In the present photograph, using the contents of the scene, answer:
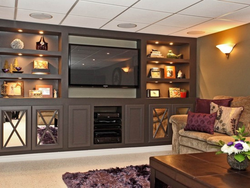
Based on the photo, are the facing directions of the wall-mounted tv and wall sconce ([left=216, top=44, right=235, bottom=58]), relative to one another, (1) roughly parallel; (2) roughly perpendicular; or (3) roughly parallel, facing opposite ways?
roughly perpendicular

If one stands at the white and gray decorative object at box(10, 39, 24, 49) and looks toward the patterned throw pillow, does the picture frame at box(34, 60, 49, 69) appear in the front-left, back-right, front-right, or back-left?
front-left

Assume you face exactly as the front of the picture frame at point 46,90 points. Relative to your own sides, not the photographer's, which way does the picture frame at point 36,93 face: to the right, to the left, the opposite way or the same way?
the same way

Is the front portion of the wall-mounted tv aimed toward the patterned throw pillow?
no

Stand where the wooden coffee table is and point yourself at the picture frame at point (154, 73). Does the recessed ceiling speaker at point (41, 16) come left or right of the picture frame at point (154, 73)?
left

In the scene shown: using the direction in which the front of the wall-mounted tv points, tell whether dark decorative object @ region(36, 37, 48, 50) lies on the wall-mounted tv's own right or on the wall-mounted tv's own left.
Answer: on the wall-mounted tv's own right

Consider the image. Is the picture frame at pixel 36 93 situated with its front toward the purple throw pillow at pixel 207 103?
no

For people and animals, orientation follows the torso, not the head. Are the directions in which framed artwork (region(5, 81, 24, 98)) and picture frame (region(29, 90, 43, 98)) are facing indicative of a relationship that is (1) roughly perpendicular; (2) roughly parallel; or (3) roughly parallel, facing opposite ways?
roughly parallel

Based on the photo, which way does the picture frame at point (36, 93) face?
toward the camera

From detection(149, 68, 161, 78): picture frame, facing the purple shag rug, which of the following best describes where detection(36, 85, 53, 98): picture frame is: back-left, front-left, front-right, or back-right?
front-right

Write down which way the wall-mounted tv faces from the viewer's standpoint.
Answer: facing the viewer

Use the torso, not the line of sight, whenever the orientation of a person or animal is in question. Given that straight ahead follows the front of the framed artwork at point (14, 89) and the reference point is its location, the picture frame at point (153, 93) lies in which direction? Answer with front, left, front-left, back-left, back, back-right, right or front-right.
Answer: left

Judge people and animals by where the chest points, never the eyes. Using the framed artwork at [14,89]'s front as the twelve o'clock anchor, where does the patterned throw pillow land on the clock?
The patterned throw pillow is roughly at 10 o'clock from the framed artwork.

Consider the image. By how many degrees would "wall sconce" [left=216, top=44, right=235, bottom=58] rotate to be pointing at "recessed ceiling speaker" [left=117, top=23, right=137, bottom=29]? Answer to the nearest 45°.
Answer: approximately 45° to its right

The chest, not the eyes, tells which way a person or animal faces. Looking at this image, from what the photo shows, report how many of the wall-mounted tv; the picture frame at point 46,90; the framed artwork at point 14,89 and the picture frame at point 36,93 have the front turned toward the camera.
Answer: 4

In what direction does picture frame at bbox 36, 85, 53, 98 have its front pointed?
toward the camera
